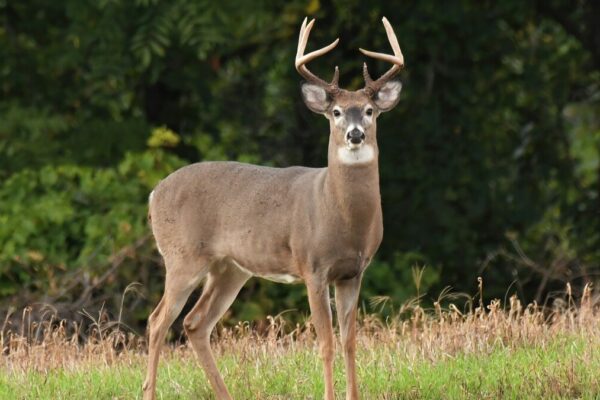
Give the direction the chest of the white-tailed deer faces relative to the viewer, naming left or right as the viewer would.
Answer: facing the viewer and to the right of the viewer
